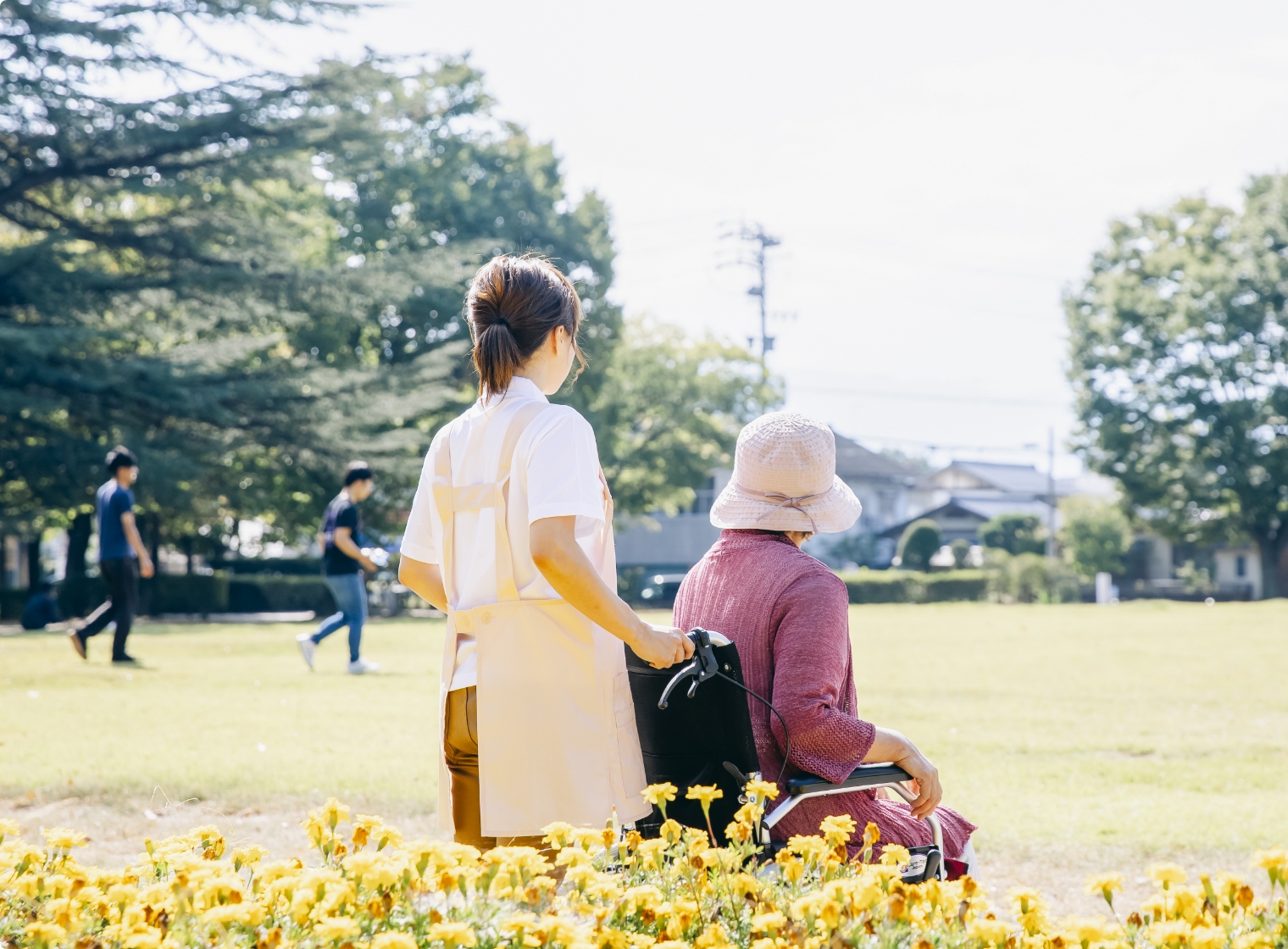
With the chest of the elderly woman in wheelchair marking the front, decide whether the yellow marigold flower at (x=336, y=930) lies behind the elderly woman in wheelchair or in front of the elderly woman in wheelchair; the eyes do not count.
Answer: behind

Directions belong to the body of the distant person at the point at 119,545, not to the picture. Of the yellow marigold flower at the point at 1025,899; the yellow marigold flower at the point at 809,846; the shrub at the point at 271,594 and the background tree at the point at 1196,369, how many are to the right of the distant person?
2

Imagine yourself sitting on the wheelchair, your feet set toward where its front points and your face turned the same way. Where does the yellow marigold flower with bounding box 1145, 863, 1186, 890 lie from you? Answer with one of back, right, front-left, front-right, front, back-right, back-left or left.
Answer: right

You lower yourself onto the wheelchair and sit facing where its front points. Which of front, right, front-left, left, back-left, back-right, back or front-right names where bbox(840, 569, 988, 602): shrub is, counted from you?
front-left

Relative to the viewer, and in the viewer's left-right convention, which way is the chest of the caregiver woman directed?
facing away from the viewer and to the right of the viewer

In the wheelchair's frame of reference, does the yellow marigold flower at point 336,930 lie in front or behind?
behind

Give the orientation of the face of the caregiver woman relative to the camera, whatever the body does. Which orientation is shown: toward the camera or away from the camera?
away from the camera
